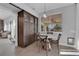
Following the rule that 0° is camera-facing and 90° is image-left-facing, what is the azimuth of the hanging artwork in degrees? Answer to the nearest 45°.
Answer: approximately 45°
